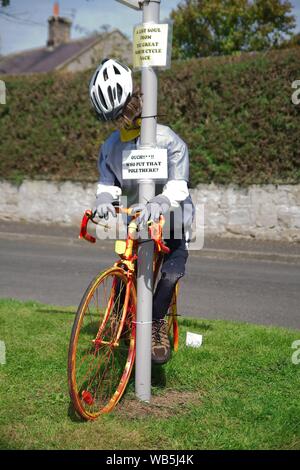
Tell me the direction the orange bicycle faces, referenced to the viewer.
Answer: facing the viewer and to the left of the viewer
